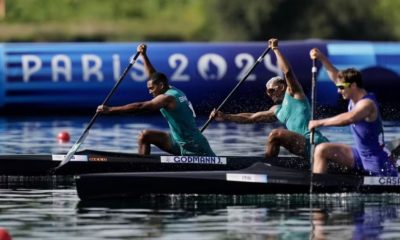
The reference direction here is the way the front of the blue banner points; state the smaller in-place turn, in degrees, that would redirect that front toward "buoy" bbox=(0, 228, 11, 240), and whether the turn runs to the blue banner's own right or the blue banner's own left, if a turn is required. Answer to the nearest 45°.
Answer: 0° — it already faces it

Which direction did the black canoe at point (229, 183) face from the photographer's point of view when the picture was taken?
facing to the left of the viewer

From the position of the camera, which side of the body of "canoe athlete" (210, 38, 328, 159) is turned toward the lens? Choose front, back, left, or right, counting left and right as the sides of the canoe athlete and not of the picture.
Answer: left

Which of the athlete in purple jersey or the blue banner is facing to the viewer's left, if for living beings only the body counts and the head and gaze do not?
the athlete in purple jersey

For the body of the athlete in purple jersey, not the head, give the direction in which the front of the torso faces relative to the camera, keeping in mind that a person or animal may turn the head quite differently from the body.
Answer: to the viewer's left

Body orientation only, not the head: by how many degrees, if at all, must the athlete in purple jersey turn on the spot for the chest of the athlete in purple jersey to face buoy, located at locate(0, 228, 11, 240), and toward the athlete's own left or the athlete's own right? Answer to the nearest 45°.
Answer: approximately 45° to the athlete's own left

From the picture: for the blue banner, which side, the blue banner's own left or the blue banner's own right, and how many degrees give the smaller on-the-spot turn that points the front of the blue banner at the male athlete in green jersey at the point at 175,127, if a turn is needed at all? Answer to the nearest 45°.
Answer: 0° — it already faces them

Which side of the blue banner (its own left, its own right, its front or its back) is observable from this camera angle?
front

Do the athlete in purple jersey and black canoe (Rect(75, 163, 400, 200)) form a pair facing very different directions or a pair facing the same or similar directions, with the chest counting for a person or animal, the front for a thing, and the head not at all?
same or similar directions

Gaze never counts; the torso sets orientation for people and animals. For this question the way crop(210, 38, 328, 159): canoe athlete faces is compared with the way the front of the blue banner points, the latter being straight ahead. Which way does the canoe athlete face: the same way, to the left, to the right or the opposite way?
to the right
